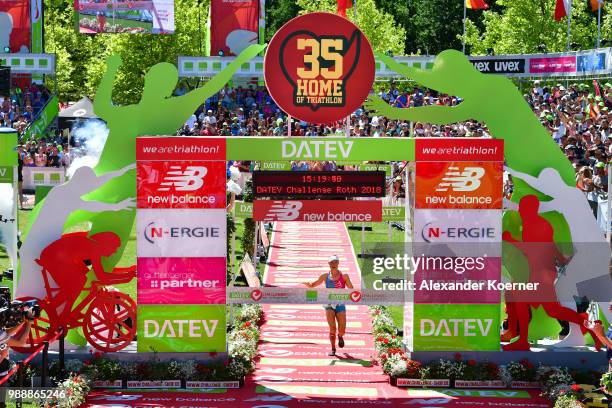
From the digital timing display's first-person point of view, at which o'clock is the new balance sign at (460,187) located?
The new balance sign is roughly at 9 o'clock from the digital timing display.

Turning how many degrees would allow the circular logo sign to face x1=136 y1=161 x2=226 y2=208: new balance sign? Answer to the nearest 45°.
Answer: approximately 90° to its right

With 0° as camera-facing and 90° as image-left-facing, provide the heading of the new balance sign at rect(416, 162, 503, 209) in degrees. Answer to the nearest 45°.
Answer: approximately 0°

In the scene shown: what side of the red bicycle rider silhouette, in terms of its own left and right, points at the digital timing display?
front

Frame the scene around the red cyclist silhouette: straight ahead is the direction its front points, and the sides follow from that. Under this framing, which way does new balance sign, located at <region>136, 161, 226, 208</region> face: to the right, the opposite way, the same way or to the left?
to the right

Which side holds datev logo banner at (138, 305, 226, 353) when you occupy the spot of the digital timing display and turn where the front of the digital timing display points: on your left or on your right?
on your right

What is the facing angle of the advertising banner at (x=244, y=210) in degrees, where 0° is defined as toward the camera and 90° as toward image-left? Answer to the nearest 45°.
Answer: approximately 0°

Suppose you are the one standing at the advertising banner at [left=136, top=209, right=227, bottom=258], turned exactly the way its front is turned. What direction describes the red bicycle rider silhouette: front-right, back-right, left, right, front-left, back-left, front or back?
right

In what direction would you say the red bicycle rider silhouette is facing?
to the viewer's right
